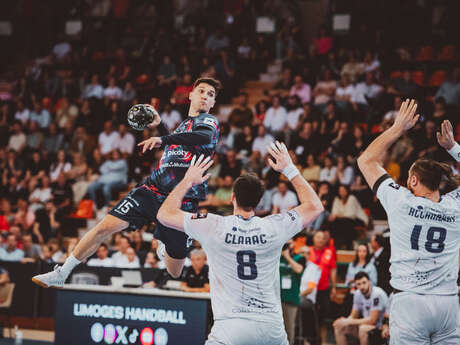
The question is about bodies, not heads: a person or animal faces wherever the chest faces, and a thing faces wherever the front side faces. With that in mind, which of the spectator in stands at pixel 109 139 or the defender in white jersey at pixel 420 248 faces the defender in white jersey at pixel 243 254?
the spectator in stands

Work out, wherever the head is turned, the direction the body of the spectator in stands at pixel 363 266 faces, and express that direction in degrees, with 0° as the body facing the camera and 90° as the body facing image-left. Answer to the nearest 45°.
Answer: approximately 0°

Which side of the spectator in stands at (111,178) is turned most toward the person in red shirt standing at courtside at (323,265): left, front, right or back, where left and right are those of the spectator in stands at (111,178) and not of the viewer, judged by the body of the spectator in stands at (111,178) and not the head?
left

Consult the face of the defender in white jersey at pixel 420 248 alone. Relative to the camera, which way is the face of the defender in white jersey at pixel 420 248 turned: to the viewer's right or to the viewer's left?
to the viewer's left

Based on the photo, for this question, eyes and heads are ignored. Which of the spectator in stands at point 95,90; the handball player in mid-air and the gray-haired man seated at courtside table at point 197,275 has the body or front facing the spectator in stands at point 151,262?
the spectator in stands at point 95,90

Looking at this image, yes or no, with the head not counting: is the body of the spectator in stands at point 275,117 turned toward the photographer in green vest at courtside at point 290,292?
yes

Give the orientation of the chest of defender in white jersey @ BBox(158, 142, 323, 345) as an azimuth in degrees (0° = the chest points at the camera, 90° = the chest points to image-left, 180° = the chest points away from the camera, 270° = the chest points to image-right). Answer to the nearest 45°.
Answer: approximately 180°
